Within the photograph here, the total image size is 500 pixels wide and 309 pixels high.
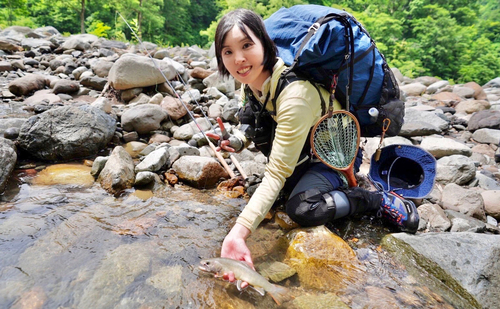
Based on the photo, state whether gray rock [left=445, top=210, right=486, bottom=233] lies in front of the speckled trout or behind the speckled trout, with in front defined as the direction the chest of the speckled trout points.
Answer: behind

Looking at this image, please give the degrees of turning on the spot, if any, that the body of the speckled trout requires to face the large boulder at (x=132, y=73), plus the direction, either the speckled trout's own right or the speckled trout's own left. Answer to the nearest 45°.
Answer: approximately 45° to the speckled trout's own right

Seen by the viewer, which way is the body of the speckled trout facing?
to the viewer's left

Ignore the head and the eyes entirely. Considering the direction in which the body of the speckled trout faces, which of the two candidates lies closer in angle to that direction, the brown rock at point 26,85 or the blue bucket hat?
the brown rock

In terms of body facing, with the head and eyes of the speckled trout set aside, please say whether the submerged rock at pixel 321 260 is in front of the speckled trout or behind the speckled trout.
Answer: behind

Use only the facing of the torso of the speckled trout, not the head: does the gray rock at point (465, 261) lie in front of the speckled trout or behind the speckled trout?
behind

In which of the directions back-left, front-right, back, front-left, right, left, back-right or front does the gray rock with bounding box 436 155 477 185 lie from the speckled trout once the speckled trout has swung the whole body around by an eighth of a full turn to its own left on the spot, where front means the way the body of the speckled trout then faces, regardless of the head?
back

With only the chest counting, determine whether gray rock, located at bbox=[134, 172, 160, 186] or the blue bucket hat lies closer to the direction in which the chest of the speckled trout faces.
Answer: the gray rock

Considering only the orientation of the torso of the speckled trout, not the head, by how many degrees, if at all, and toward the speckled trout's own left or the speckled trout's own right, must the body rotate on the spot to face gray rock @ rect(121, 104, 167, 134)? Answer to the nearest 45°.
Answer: approximately 45° to the speckled trout's own right

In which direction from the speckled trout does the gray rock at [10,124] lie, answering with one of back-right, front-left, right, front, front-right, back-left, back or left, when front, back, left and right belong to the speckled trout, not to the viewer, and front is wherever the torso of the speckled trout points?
front-right

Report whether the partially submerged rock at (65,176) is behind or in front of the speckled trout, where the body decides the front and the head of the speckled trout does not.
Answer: in front

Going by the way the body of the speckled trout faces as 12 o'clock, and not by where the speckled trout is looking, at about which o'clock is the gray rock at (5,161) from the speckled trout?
The gray rock is roughly at 1 o'clock from the speckled trout.

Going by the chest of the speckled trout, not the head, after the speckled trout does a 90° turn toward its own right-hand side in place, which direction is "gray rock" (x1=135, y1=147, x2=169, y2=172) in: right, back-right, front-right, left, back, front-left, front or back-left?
front-left

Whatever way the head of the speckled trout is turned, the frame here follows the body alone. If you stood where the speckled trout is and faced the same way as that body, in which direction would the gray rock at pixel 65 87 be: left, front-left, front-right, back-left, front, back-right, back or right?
front-right
